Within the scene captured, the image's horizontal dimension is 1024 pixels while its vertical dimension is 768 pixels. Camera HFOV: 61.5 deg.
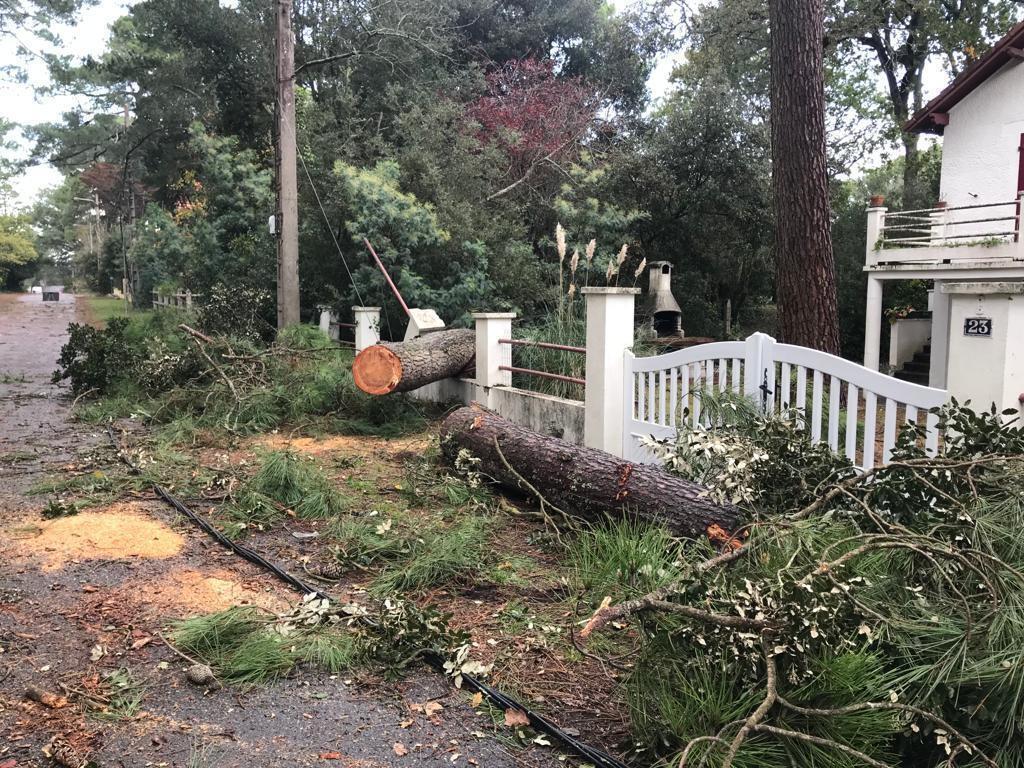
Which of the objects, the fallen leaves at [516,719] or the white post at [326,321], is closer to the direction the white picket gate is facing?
the fallen leaves

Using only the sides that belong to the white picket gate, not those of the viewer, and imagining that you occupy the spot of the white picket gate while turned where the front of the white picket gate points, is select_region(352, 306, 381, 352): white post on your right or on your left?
on your right

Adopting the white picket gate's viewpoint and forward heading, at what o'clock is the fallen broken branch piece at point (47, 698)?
The fallen broken branch piece is roughly at 12 o'clock from the white picket gate.

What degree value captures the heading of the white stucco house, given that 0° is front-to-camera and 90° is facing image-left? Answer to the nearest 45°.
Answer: approximately 45°

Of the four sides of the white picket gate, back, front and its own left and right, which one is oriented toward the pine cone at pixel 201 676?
front

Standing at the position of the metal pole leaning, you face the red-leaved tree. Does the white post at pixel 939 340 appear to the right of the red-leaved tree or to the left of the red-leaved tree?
right

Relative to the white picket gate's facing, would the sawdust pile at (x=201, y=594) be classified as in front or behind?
in front

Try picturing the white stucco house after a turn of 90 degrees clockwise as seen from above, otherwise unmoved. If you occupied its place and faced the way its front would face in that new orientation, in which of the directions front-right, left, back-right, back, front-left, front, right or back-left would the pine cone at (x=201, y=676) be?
back-left

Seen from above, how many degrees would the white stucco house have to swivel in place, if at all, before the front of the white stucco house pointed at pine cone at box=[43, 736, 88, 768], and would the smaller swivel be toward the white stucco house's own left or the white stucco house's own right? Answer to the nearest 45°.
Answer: approximately 45° to the white stucco house's own left

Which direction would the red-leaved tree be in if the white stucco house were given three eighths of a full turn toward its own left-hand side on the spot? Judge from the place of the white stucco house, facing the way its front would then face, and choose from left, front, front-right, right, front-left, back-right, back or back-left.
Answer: back

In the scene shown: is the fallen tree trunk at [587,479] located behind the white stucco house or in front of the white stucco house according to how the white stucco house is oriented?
in front

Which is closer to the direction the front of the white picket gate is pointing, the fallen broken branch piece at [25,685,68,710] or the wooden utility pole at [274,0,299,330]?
the fallen broken branch piece

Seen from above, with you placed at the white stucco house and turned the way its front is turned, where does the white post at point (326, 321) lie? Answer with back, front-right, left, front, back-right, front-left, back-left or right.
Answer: front

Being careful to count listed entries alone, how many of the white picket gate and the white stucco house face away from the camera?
0

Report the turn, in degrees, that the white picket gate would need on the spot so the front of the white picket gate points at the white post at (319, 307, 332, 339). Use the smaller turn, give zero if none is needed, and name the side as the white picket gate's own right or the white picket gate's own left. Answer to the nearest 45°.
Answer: approximately 90° to the white picket gate's own right

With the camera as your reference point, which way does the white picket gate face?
facing the viewer and to the left of the viewer
